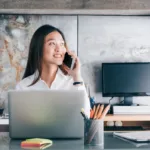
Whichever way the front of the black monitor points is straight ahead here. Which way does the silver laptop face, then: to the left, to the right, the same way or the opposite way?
the opposite way

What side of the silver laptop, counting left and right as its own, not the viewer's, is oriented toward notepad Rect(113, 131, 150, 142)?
right

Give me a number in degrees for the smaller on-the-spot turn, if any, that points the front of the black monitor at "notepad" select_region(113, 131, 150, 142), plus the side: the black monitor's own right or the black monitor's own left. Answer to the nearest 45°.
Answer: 0° — it already faces it

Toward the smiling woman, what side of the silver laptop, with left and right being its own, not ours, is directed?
front

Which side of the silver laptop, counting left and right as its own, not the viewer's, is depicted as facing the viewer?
back

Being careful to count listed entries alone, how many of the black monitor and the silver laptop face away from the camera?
1

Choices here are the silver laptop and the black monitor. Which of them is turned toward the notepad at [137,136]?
the black monitor

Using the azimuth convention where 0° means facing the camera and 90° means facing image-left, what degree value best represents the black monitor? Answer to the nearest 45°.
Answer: approximately 0°
